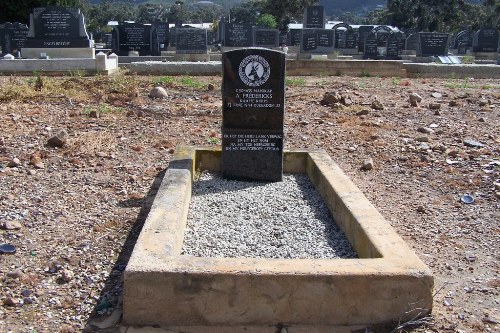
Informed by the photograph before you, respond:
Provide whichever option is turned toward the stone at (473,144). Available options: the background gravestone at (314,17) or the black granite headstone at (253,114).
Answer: the background gravestone

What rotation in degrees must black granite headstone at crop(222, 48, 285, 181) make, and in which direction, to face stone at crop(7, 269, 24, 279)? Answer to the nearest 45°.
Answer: approximately 45° to its right

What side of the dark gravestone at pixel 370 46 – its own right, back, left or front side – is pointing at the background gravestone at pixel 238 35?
right

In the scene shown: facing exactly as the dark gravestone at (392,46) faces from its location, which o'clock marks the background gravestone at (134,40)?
The background gravestone is roughly at 2 o'clock from the dark gravestone.

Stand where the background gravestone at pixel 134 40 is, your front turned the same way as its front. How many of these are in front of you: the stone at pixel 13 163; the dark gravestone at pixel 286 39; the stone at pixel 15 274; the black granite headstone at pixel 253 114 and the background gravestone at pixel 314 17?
3

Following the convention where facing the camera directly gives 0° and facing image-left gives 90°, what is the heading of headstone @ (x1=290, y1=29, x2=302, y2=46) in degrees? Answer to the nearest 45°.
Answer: approximately 0°

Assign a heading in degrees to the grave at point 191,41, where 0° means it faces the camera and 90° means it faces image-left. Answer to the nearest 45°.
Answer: approximately 0°

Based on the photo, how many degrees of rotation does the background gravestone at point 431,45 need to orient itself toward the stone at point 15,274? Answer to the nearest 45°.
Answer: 0° — it already faces it

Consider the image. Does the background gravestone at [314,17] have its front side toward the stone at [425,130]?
yes
